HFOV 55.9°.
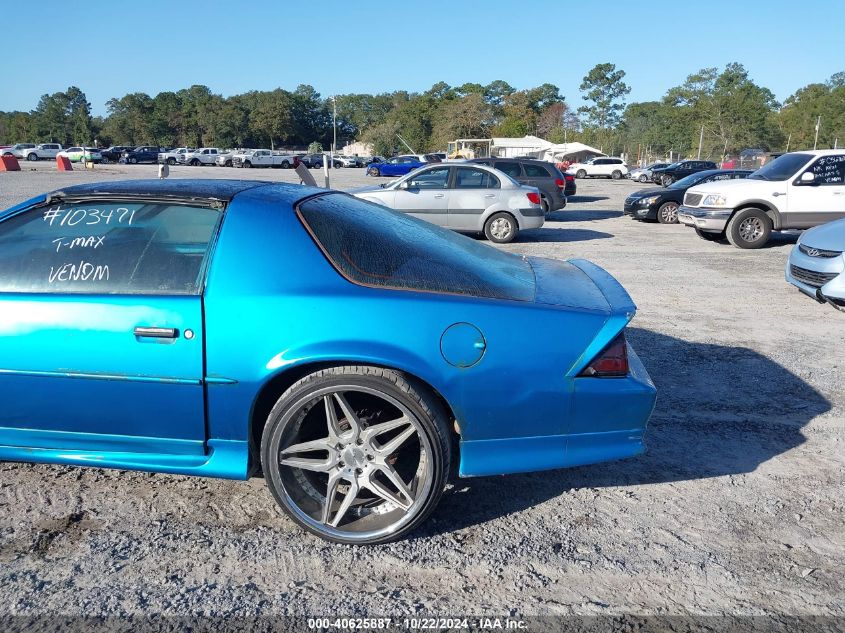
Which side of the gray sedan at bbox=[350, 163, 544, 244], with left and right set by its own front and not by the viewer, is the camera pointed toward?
left

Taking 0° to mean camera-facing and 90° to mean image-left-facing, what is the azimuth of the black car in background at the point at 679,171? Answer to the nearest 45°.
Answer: approximately 45°

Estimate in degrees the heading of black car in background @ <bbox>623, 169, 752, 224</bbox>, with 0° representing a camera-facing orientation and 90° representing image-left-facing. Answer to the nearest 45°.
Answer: approximately 45°

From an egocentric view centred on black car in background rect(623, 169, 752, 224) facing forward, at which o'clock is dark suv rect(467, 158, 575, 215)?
The dark suv is roughly at 1 o'clock from the black car in background.

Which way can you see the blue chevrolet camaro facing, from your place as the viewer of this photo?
facing to the left of the viewer

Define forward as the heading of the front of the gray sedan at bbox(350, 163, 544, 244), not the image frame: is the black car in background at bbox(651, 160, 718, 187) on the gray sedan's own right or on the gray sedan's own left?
on the gray sedan's own right

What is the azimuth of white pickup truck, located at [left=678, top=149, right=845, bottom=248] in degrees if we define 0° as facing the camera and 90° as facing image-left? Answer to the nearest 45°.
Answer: approximately 45°

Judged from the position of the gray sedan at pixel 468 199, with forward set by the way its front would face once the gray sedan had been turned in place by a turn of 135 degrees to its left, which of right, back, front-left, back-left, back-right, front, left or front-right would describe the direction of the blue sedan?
back-left

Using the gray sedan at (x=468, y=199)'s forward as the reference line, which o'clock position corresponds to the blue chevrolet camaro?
The blue chevrolet camaro is roughly at 9 o'clock from the gray sedan.

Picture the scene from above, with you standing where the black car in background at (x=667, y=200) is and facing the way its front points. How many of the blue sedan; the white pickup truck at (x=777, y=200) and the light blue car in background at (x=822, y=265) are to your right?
1

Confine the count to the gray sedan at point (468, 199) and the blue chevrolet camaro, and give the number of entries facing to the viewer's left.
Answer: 2

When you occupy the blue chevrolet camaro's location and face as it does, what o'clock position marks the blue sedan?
The blue sedan is roughly at 3 o'clock from the blue chevrolet camaro.
